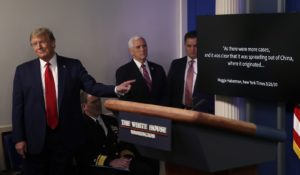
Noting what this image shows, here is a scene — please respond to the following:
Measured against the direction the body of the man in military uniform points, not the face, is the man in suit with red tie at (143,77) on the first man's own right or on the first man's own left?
on the first man's own left

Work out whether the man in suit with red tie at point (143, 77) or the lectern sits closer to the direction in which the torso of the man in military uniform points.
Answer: the lectern

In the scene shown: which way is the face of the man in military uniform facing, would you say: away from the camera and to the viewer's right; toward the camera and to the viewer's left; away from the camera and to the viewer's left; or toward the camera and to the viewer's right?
toward the camera and to the viewer's right

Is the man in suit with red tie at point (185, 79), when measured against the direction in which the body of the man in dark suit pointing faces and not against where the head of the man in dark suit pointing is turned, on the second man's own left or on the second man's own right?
on the second man's own left

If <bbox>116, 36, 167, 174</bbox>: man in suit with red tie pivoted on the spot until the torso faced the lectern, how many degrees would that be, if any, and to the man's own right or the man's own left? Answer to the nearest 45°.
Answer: approximately 45° to the man's own right
